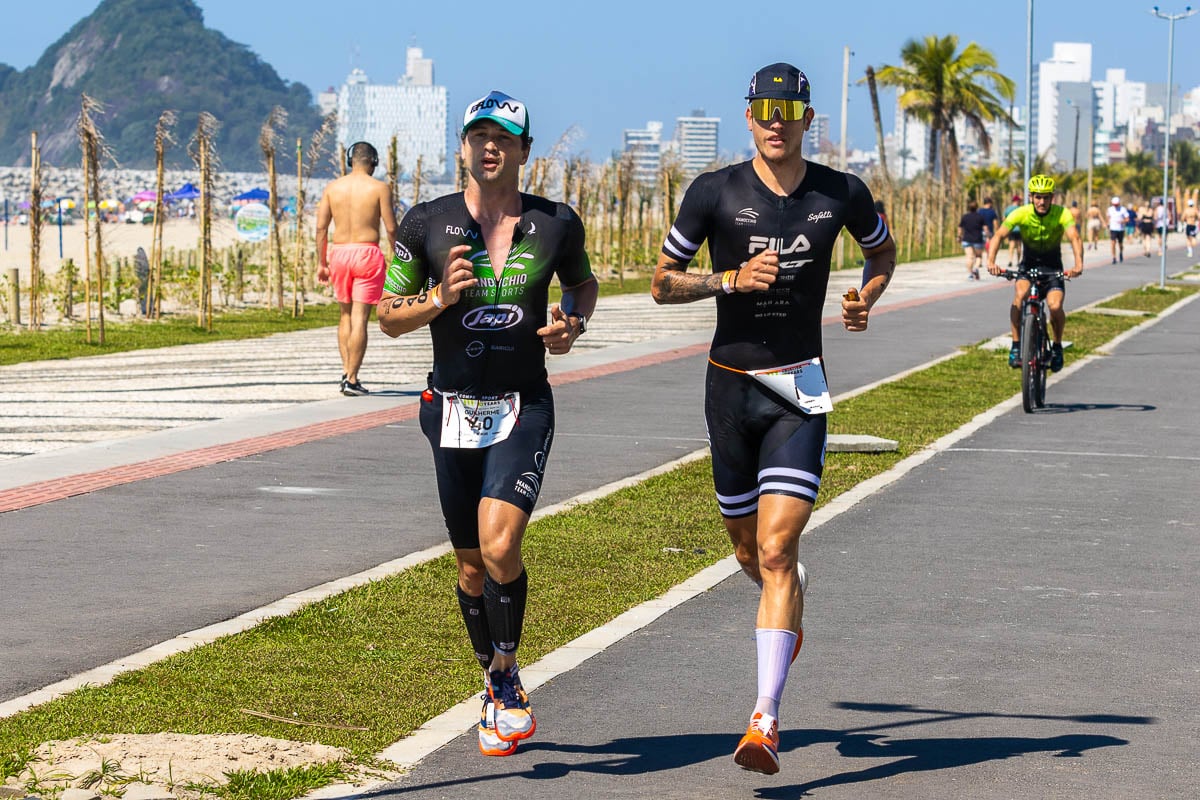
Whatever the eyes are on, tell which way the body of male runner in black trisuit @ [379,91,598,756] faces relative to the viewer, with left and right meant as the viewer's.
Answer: facing the viewer

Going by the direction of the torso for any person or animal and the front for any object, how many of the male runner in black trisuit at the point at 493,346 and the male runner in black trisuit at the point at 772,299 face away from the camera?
0

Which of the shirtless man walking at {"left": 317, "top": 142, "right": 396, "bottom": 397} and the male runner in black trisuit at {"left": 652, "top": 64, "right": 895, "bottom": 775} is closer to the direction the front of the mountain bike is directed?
the male runner in black trisuit

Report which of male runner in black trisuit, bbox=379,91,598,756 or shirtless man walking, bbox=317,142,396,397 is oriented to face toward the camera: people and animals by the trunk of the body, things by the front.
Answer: the male runner in black trisuit

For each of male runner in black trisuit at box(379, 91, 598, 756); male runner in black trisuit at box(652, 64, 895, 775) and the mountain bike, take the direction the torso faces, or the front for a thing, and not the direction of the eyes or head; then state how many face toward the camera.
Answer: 3

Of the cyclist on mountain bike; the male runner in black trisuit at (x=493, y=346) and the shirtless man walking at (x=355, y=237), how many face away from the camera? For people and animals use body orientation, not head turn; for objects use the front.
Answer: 1

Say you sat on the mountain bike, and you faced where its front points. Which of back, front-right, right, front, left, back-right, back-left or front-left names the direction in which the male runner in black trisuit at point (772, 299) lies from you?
front

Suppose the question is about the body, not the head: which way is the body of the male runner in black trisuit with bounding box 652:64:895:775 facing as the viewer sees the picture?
toward the camera

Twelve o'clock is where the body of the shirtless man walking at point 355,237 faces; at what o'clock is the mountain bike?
The mountain bike is roughly at 3 o'clock from the shirtless man walking.

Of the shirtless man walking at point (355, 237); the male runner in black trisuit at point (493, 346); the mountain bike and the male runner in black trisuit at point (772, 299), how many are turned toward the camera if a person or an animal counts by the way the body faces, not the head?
3

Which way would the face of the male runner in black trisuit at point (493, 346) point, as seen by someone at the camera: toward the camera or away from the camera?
toward the camera

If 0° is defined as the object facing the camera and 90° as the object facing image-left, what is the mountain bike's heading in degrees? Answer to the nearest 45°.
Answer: approximately 0°

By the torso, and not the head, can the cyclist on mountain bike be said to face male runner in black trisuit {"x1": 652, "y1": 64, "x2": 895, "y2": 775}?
yes

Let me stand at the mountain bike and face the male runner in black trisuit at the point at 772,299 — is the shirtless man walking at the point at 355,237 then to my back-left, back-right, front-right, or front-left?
front-right

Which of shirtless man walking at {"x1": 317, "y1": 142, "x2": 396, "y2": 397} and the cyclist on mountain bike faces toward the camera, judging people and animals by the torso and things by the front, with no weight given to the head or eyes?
the cyclist on mountain bike

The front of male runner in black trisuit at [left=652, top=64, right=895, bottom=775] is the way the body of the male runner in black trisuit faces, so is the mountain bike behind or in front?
behind

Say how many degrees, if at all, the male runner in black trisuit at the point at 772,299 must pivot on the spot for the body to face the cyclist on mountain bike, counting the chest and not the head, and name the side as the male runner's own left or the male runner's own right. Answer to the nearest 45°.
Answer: approximately 180°

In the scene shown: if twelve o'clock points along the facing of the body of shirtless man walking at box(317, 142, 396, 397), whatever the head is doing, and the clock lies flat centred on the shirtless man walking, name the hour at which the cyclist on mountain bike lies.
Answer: The cyclist on mountain bike is roughly at 3 o'clock from the shirtless man walking.

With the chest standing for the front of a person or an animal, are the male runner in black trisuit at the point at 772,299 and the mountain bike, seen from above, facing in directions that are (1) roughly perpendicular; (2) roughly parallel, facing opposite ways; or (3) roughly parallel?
roughly parallel

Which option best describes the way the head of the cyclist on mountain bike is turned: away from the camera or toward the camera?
toward the camera

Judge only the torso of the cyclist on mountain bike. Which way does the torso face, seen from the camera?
toward the camera

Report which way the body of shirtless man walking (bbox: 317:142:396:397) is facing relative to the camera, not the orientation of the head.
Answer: away from the camera

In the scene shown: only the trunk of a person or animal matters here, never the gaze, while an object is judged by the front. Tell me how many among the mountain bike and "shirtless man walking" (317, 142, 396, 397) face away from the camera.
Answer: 1
